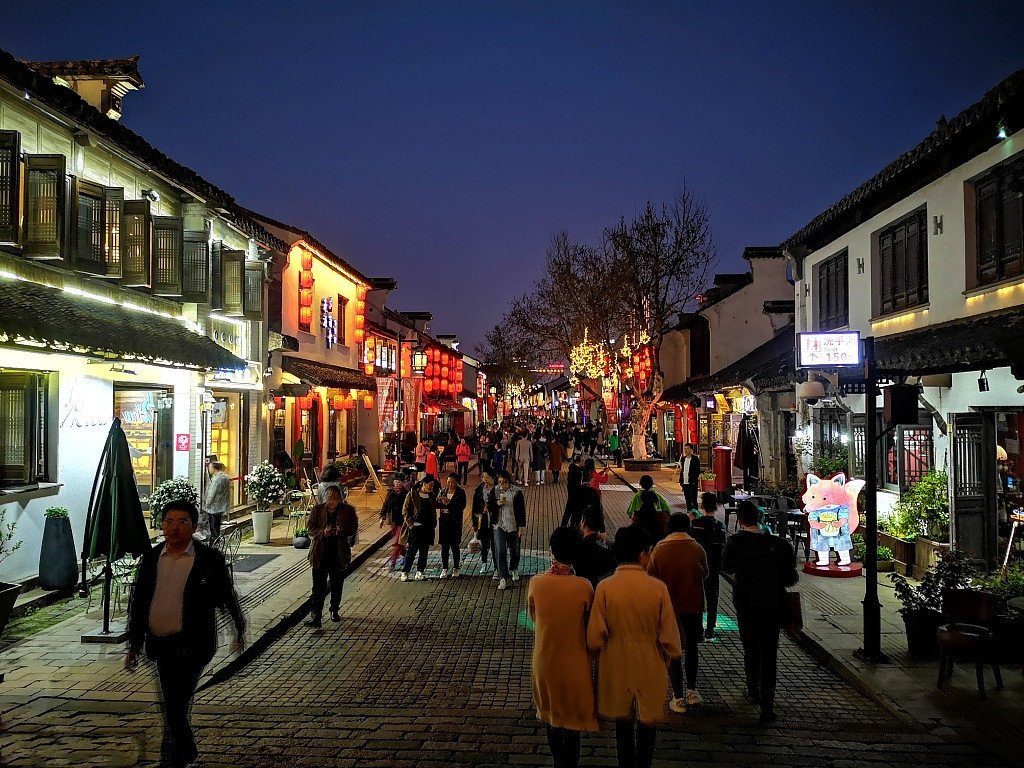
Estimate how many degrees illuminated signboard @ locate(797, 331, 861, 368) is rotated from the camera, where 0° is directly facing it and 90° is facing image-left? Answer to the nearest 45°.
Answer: approximately 0°

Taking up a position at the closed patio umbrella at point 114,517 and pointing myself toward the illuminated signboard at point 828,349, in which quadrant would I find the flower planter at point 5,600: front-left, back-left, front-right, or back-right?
back-right

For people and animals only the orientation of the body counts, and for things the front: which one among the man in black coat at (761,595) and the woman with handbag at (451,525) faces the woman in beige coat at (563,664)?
the woman with handbag

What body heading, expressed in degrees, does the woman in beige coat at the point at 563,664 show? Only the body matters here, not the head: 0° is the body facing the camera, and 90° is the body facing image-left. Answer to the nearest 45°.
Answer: approximately 180°

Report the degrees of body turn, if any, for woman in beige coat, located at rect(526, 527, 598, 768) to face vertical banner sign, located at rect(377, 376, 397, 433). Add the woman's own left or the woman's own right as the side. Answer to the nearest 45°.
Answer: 0° — they already face it

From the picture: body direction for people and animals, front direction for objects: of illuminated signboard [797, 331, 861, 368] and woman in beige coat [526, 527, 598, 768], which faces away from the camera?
the woman in beige coat

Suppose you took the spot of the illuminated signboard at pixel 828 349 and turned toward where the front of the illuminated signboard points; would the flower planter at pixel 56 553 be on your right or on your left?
on your right

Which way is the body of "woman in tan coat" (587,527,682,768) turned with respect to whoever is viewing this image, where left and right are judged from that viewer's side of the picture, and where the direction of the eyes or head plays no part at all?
facing away from the viewer

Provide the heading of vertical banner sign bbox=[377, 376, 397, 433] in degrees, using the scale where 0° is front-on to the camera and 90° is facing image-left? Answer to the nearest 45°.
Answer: approximately 0°

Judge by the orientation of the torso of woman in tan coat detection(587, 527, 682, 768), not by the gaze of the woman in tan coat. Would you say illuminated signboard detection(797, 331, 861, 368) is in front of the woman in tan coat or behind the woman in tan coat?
in front

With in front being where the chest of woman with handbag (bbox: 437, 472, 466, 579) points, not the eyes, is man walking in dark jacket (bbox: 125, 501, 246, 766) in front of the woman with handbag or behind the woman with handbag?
in front
